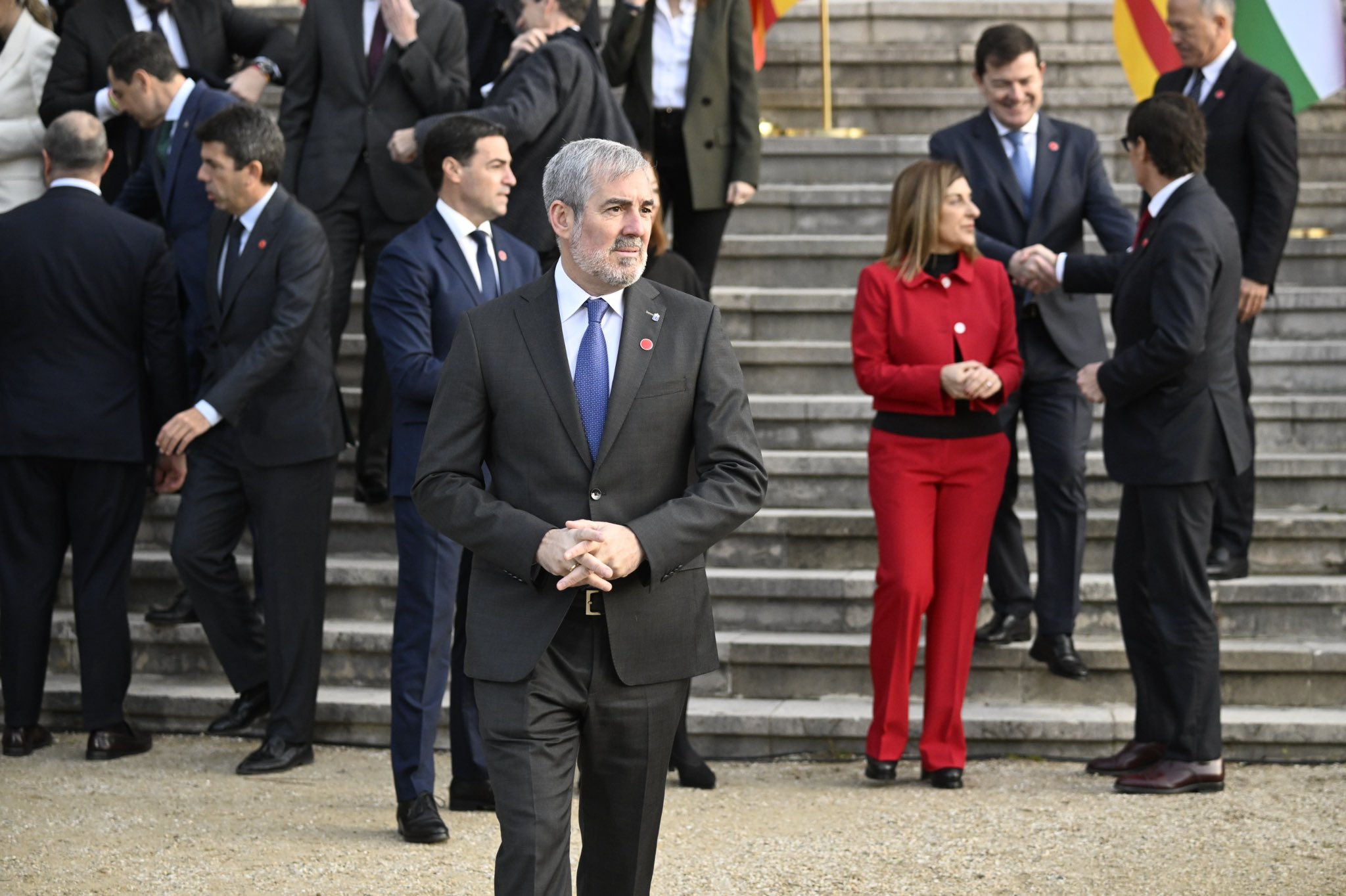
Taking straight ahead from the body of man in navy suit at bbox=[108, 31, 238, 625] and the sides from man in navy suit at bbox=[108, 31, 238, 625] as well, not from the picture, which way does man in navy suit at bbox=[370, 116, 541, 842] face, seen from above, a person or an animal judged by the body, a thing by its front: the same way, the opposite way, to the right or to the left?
to the left

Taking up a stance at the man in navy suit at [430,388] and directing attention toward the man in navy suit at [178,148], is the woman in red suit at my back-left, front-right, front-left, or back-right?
back-right

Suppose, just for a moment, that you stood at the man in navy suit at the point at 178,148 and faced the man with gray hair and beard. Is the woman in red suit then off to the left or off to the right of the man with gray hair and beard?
left

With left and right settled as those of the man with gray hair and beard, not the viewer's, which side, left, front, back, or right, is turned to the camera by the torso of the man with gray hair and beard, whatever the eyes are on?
front

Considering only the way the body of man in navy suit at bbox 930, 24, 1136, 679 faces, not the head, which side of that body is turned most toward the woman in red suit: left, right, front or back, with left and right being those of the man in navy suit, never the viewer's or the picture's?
front

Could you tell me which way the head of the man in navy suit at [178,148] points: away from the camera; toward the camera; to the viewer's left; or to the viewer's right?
to the viewer's left

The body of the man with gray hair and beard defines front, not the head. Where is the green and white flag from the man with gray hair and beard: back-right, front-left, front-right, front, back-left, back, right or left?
back-left

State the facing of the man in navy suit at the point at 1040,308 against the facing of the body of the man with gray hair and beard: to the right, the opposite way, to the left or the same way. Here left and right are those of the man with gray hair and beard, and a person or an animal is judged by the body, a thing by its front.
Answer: the same way

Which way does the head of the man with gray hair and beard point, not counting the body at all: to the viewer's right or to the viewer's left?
to the viewer's right

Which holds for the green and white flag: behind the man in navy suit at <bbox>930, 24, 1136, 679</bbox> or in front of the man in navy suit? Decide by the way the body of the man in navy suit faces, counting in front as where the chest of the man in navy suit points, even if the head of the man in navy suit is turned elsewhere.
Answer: behind

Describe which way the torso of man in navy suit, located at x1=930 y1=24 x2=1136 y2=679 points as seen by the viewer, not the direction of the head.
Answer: toward the camera

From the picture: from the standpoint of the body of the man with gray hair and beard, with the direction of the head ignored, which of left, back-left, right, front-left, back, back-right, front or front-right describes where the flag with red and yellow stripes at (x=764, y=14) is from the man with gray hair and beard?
back

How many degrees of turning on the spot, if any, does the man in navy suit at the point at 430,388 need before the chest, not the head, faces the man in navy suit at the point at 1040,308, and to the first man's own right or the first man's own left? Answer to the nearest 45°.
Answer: approximately 90° to the first man's own left

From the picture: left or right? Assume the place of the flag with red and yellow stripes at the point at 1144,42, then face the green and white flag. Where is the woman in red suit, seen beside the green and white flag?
right
